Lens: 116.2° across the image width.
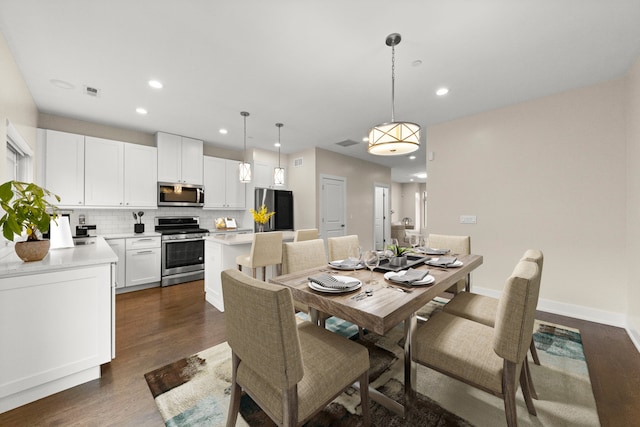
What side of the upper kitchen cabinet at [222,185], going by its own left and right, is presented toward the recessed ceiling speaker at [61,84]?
right

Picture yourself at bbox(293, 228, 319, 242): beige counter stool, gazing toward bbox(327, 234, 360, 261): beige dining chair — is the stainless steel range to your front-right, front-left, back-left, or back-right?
back-right

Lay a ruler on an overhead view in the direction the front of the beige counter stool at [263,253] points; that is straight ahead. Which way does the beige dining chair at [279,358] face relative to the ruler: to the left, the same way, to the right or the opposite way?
to the right

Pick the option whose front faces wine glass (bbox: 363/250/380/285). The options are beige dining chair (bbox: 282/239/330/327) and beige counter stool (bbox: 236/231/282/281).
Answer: beige dining chair (bbox: 282/239/330/327)

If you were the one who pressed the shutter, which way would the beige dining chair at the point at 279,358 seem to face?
facing away from the viewer and to the right of the viewer

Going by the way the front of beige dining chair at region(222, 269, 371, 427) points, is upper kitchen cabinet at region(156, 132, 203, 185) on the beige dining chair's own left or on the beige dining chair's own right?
on the beige dining chair's own left

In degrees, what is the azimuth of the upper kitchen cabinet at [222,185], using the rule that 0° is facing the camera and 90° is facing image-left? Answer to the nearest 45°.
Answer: approximately 315°

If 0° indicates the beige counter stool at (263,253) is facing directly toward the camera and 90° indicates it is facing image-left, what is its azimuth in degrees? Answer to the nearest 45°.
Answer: approximately 135°

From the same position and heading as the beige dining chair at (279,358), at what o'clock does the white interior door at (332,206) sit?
The white interior door is roughly at 11 o'clock from the beige dining chair.
